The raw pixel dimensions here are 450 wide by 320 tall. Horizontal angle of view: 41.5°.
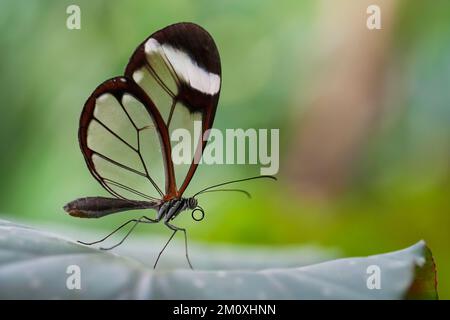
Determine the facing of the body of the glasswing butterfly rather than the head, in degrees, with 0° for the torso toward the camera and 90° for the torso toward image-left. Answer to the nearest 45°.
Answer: approximately 270°
